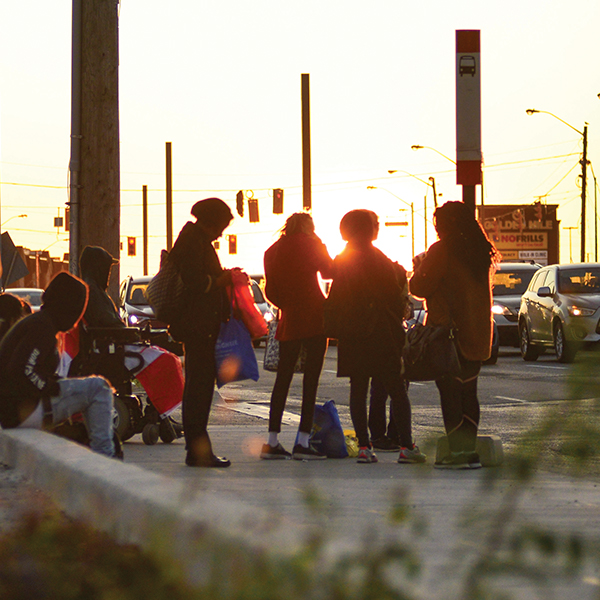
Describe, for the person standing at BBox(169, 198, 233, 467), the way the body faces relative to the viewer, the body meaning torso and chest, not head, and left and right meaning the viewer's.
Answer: facing to the right of the viewer

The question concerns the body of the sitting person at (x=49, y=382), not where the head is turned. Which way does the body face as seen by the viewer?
to the viewer's right

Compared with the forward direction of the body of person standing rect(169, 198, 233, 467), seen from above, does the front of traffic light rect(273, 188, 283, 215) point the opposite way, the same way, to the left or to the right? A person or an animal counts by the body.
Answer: to the right

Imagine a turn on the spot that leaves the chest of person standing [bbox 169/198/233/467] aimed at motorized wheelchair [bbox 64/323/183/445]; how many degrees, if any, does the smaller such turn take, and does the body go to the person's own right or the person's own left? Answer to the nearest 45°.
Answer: approximately 135° to the person's own left

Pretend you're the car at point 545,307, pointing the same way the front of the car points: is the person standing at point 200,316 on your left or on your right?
on your right

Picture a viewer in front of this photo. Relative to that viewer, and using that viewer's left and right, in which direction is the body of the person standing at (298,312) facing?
facing away from the viewer and to the right of the viewer

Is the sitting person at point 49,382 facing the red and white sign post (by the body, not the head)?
yes

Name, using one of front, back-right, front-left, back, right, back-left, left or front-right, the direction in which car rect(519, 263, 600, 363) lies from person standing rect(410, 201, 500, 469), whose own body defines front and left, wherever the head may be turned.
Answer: right

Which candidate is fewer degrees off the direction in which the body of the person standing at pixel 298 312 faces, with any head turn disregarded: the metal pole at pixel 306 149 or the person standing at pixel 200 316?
the metal pole
